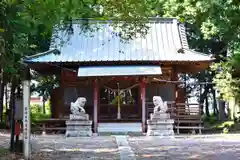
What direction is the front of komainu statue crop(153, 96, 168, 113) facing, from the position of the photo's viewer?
facing to the left of the viewer

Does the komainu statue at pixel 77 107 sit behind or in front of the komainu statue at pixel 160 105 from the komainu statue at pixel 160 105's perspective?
in front

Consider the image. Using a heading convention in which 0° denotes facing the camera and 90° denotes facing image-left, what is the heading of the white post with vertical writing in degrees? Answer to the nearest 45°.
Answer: approximately 0°

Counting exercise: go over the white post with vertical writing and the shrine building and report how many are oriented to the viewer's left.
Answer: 0
